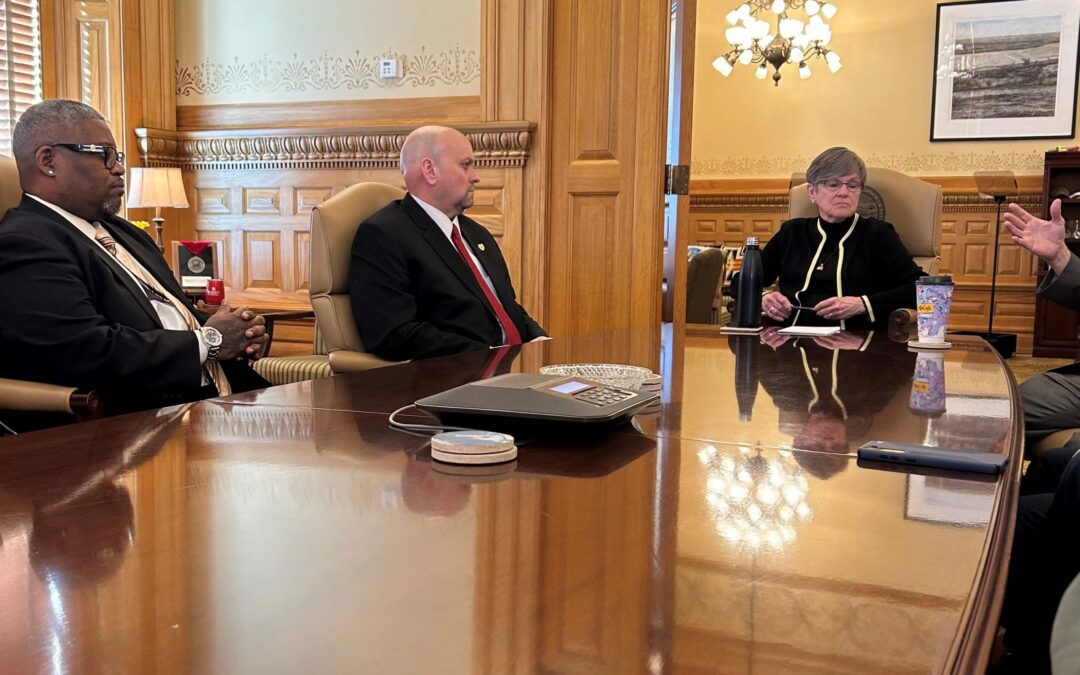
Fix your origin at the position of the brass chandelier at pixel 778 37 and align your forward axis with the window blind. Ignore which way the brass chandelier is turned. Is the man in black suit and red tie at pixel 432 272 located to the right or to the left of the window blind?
left

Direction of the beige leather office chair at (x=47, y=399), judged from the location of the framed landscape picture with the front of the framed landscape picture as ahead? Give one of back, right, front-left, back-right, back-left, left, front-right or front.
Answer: front

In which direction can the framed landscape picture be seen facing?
toward the camera

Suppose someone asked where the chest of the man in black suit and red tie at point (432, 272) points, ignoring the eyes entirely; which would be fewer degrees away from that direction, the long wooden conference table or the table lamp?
the long wooden conference table

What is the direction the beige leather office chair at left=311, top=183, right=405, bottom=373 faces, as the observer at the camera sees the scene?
facing the viewer and to the right of the viewer

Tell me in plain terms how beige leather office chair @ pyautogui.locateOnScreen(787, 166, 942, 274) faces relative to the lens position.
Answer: facing the viewer

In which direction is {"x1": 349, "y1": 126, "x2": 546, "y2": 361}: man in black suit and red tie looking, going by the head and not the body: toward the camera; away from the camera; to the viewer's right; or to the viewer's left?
to the viewer's right

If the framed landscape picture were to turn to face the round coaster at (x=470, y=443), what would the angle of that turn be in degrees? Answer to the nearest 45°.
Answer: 0° — it already faces it

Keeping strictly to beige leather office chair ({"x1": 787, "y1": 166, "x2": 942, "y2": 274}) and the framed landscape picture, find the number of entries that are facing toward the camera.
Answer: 2

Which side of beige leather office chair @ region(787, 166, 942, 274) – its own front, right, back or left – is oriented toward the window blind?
right

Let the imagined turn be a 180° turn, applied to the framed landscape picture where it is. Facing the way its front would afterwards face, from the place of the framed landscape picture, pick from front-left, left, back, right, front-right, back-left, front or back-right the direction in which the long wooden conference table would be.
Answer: back

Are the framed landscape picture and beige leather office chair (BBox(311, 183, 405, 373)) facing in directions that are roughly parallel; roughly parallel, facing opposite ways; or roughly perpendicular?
roughly perpendicular

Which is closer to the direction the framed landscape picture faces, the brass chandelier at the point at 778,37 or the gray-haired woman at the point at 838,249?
the gray-haired woman

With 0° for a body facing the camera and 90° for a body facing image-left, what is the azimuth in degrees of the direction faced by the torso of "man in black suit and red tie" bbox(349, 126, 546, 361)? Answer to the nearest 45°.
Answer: approximately 315°

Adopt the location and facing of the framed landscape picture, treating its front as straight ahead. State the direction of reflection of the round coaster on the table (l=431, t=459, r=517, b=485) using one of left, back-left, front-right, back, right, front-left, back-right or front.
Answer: front

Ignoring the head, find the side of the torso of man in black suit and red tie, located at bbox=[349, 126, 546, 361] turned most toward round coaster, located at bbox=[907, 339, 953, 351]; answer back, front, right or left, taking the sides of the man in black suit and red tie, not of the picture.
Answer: front
